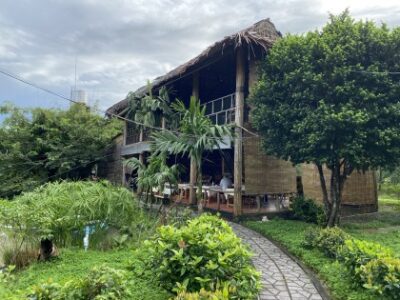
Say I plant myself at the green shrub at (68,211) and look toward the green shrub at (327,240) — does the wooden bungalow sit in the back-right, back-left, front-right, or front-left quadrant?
front-left

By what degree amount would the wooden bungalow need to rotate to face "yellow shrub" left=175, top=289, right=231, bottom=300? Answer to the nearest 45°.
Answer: approximately 45° to its left

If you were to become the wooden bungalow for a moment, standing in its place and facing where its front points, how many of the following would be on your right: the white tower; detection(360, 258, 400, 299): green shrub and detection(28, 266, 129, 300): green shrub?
1

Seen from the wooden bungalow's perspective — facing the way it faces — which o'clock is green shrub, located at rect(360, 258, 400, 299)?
The green shrub is roughly at 10 o'clock from the wooden bungalow.

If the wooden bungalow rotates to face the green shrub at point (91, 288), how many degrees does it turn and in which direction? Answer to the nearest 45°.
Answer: approximately 45° to its left

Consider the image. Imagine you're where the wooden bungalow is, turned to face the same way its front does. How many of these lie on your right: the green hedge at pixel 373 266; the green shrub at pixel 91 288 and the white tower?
1

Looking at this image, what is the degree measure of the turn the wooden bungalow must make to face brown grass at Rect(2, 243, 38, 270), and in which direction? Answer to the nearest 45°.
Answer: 0° — it already faces it

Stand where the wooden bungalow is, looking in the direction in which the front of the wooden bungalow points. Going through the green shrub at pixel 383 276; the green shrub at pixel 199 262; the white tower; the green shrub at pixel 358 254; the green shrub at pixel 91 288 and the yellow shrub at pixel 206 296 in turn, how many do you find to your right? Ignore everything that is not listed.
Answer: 1

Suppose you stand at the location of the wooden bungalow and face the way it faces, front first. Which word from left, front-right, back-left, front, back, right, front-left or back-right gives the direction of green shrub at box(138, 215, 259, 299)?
front-left

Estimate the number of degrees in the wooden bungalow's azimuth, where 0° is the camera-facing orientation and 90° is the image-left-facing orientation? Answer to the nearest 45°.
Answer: approximately 45°

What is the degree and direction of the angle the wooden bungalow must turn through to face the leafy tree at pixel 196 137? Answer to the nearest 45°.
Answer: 0° — it already faces it

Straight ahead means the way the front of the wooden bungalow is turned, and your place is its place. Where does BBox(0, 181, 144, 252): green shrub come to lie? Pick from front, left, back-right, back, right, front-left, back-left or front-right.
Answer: front

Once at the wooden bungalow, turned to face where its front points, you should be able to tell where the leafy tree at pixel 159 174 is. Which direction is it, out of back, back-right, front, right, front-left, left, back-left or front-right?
front
